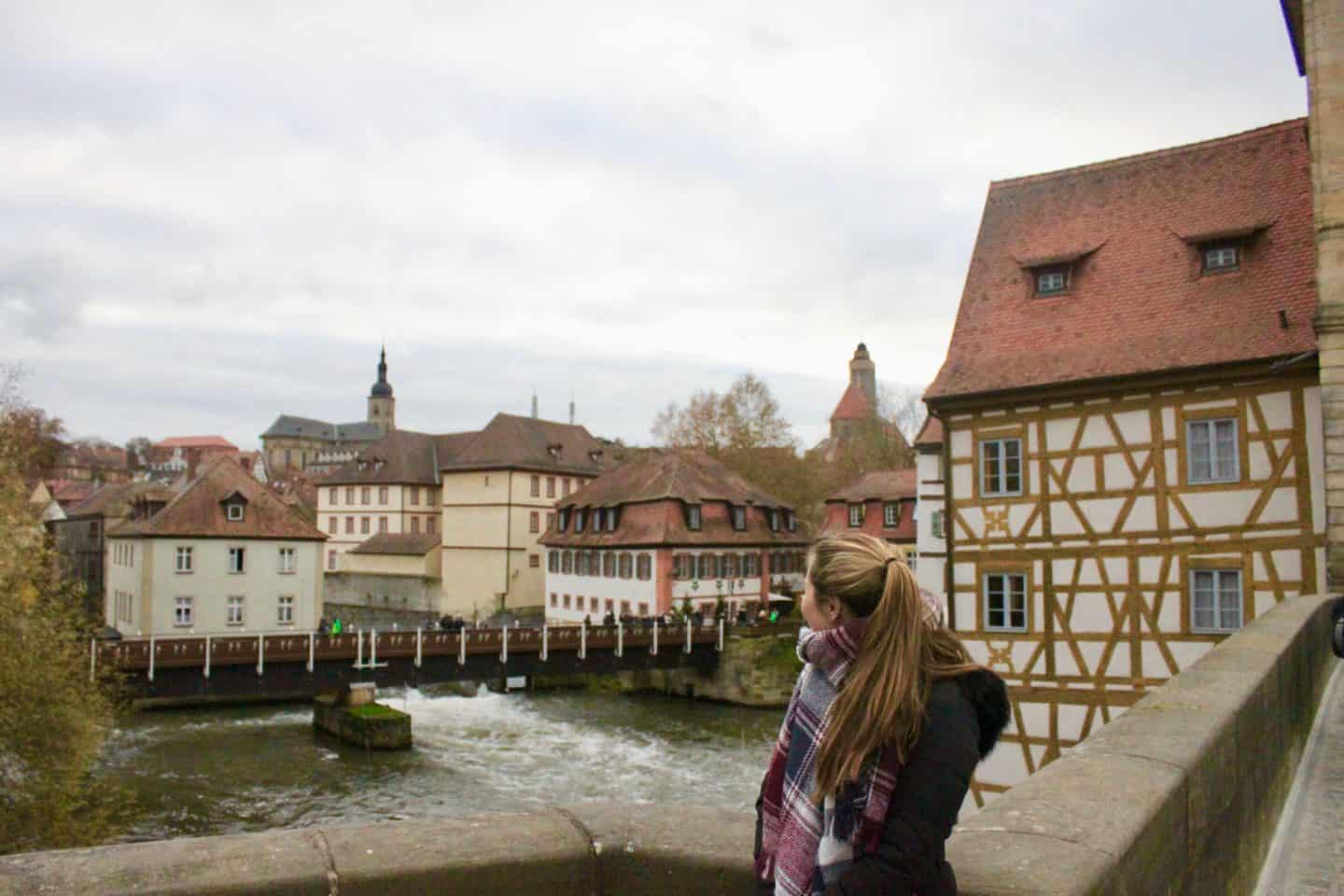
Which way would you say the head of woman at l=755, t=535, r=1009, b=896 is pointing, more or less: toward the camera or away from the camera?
away from the camera

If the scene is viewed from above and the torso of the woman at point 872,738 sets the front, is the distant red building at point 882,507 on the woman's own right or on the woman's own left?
on the woman's own right
